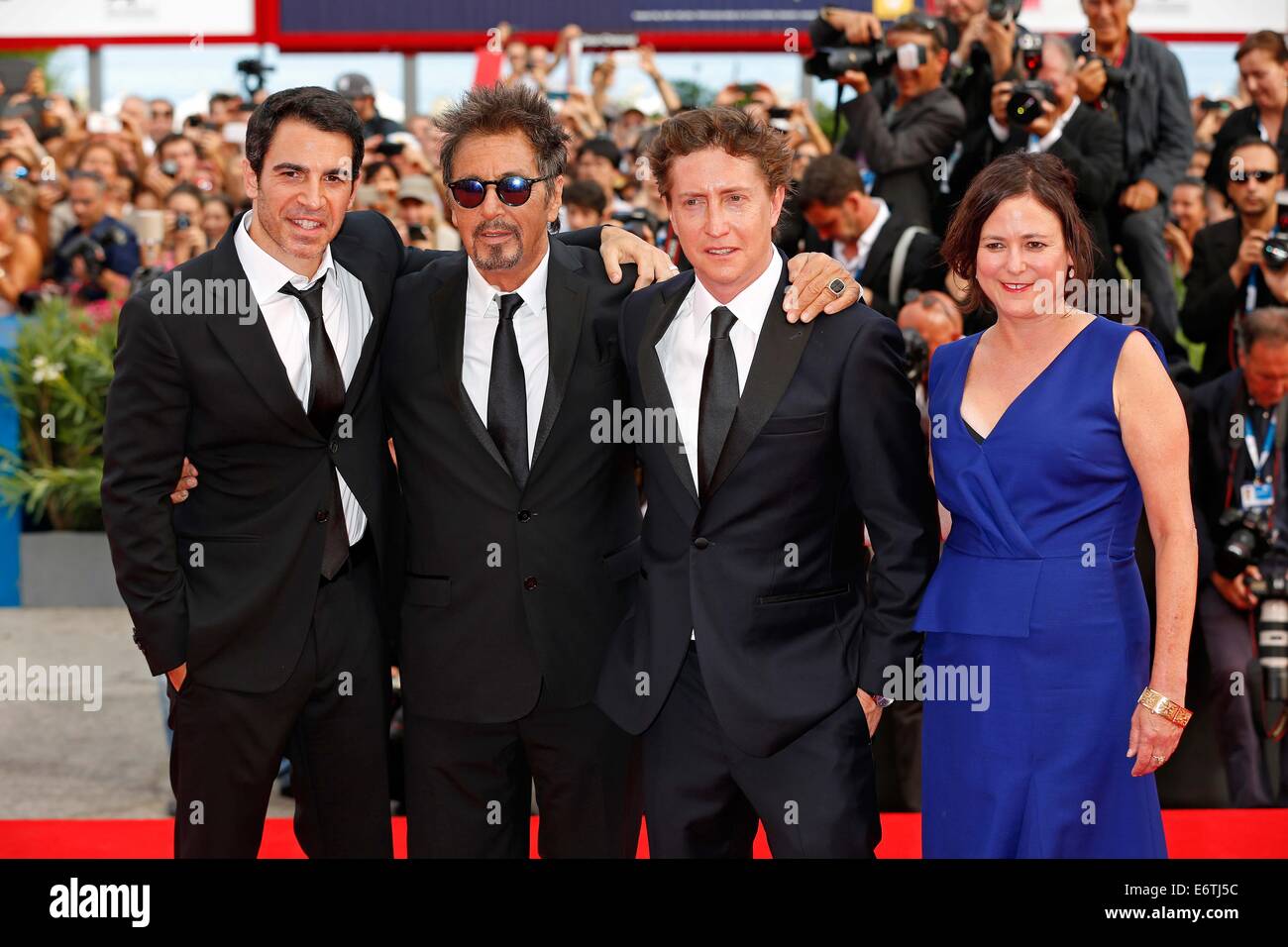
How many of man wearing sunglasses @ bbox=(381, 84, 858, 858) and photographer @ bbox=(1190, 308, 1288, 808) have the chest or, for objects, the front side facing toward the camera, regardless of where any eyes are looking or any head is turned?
2

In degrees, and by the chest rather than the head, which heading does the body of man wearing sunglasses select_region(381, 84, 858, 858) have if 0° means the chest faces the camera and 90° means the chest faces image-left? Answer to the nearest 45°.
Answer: approximately 0°

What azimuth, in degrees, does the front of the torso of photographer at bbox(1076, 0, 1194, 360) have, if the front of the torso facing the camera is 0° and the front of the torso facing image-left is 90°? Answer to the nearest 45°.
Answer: approximately 45°

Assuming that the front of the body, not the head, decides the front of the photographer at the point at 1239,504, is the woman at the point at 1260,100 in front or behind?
behind

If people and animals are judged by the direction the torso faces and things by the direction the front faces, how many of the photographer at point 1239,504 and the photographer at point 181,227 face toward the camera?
2

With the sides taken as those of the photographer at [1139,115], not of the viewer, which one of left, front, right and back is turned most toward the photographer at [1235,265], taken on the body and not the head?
left
